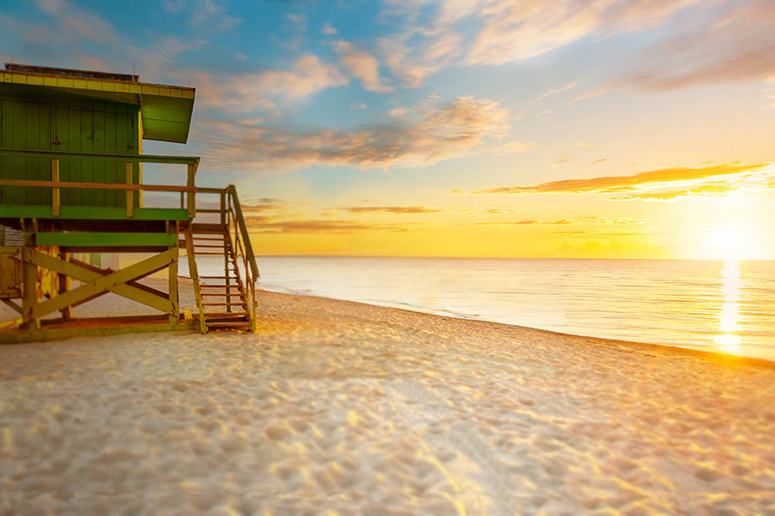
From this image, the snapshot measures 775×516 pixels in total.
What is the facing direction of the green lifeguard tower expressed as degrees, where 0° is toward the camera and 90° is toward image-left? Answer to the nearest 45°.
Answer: approximately 270°
